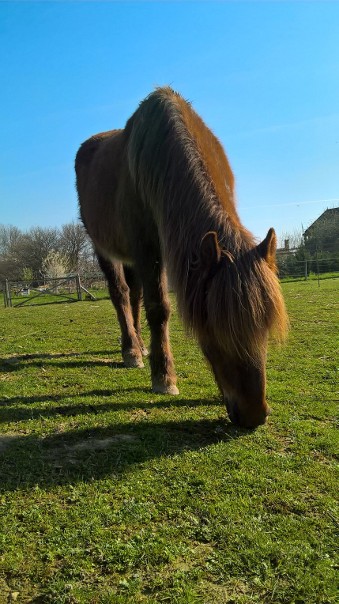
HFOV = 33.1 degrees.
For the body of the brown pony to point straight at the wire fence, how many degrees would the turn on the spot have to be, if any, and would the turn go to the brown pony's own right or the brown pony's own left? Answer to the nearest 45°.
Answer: approximately 135° to the brown pony's own left
